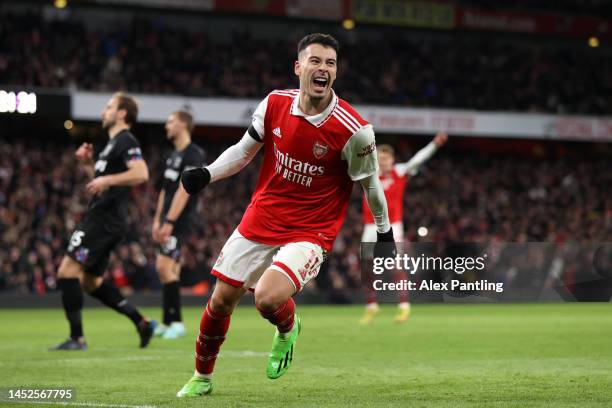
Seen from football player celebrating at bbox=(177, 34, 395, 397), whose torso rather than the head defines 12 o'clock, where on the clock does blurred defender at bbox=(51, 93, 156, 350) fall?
The blurred defender is roughly at 5 o'clock from the football player celebrating.

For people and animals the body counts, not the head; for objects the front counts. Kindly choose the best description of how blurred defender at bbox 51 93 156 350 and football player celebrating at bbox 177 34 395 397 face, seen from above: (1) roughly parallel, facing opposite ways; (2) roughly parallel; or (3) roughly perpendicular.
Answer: roughly perpendicular

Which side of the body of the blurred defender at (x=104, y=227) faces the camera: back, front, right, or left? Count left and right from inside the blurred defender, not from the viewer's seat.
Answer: left

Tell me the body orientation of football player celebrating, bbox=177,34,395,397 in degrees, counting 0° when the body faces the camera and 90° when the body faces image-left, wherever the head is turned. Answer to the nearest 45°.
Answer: approximately 0°

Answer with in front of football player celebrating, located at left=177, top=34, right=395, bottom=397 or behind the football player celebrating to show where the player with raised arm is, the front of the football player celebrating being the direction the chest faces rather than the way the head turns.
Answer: behind

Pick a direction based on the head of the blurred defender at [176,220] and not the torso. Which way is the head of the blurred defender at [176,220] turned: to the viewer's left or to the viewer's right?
to the viewer's left

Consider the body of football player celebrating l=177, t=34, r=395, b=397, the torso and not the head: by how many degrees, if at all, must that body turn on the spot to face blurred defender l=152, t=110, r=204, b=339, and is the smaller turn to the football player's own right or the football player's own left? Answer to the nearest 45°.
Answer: approximately 180°
